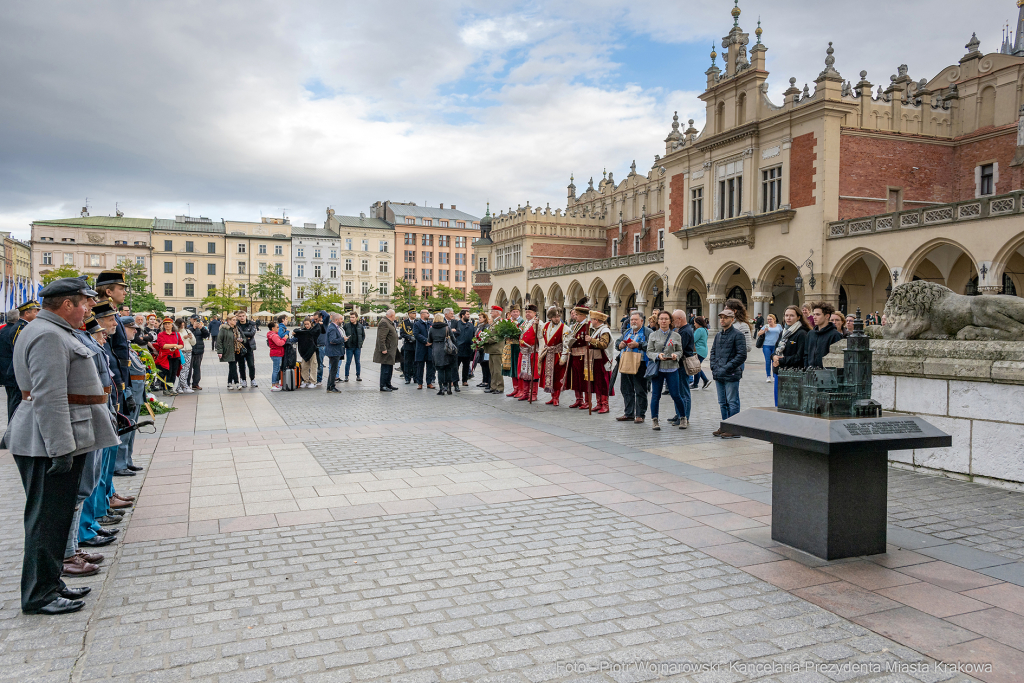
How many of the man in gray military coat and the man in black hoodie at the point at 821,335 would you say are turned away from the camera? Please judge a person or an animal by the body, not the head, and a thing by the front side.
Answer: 0

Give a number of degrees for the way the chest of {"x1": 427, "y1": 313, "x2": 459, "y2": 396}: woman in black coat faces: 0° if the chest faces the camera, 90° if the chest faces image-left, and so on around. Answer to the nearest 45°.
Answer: approximately 180°

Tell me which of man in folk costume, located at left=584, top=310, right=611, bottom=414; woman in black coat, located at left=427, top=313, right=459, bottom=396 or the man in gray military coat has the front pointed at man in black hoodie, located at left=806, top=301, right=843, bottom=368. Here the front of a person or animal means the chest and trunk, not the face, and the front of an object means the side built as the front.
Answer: the man in gray military coat

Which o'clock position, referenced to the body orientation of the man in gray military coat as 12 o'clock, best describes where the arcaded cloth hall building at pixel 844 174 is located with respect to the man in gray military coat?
The arcaded cloth hall building is roughly at 11 o'clock from the man in gray military coat.

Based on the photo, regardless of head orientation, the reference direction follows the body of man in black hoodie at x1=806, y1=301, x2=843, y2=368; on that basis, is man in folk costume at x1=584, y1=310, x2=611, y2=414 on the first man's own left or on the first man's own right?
on the first man's own right

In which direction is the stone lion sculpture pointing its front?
to the viewer's left

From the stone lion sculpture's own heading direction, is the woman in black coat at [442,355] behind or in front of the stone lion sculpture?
in front

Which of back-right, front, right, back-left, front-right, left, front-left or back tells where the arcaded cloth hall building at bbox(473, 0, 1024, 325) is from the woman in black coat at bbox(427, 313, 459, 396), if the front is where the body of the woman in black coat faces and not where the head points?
front-right

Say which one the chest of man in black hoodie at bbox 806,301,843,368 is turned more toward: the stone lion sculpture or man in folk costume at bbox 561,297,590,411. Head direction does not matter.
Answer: the man in folk costume

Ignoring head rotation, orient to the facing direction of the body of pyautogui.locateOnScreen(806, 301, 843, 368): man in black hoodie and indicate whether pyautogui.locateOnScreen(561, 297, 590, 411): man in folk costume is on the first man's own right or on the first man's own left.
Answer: on the first man's own right

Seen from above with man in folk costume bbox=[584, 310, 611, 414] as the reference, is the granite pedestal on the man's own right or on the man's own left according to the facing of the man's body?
on the man's own left

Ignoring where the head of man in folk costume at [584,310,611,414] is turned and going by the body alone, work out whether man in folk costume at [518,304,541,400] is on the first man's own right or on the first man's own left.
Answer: on the first man's own right

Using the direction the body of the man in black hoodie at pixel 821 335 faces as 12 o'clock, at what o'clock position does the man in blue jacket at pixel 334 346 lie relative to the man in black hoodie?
The man in blue jacket is roughly at 2 o'clock from the man in black hoodie.

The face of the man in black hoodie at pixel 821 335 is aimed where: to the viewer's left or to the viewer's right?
to the viewer's left
